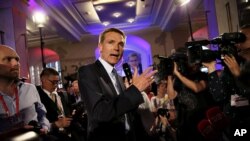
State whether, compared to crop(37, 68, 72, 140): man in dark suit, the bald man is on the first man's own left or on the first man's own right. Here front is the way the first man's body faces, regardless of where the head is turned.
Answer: on the first man's own right

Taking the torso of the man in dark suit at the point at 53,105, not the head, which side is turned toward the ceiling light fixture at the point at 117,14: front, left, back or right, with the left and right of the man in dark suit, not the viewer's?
left

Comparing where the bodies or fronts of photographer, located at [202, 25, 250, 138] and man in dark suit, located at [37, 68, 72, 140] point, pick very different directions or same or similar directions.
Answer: very different directions

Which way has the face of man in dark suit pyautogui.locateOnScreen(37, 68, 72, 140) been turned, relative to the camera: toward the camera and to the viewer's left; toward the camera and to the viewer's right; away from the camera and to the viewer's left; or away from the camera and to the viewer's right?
toward the camera and to the viewer's right

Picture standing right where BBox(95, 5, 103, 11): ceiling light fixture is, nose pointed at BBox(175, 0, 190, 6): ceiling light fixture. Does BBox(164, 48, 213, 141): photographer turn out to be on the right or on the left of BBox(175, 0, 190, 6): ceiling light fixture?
right

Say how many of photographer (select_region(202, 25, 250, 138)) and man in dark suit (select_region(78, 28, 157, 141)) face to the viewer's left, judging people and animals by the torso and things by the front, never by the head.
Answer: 1

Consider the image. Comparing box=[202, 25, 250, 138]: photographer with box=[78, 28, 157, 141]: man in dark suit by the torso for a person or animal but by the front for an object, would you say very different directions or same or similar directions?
very different directions

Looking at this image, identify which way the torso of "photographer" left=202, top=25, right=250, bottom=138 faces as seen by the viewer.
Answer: to the viewer's left

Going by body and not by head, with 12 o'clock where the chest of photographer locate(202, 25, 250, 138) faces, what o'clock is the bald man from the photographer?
The bald man is roughly at 11 o'clock from the photographer.

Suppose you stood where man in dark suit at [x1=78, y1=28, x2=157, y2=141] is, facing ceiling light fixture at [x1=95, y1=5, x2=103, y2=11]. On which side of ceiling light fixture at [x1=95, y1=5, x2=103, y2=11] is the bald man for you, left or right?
left
